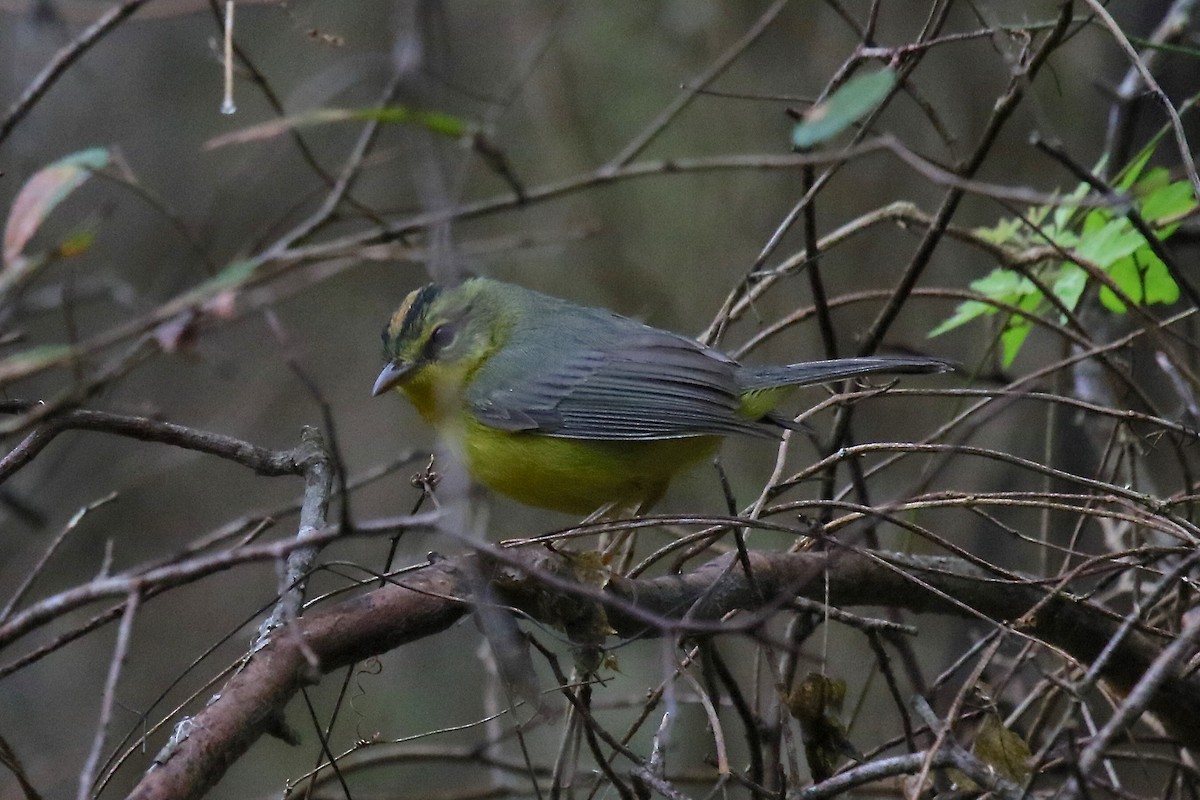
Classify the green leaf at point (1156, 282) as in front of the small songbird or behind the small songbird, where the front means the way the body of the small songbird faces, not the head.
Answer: behind

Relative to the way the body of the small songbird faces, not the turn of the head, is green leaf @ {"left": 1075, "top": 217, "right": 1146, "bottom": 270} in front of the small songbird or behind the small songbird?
behind

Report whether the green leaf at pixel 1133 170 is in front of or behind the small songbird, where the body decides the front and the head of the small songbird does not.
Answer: behind

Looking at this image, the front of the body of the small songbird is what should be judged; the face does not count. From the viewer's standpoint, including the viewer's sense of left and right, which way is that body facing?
facing to the left of the viewer

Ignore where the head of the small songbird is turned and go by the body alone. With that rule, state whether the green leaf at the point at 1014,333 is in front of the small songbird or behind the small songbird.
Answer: behind
